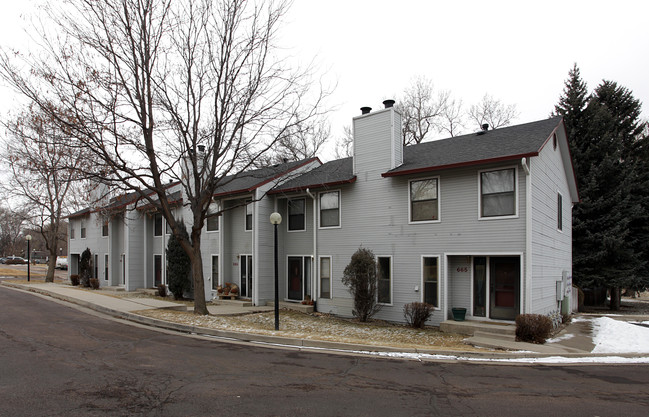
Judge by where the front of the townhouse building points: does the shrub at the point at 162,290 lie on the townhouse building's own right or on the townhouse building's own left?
on the townhouse building's own right

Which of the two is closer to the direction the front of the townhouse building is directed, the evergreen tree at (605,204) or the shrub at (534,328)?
the shrub

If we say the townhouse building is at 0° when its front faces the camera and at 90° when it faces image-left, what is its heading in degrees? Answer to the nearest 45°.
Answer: approximately 45°

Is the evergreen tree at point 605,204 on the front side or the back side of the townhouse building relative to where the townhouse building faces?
on the back side

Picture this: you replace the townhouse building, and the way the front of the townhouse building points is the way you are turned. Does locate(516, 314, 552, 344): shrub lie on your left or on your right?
on your left
